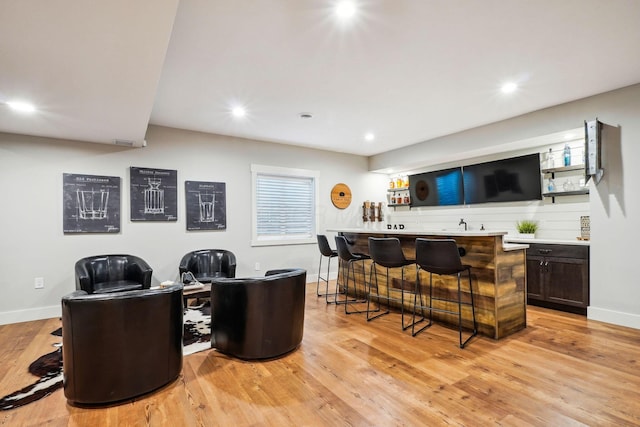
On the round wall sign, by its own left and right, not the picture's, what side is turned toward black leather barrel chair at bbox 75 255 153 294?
right

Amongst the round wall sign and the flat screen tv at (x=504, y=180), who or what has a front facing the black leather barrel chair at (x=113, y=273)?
the flat screen tv

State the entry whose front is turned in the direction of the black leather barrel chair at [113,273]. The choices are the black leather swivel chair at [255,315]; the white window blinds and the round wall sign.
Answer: the black leather swivel chair at [255,315]

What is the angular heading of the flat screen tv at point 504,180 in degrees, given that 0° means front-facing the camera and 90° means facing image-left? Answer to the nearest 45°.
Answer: approximately 45°

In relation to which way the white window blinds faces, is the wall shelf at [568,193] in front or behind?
in front

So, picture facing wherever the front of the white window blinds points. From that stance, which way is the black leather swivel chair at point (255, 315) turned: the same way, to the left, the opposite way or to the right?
the opposite way

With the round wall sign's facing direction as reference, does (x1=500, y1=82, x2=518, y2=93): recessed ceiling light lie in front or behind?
in front

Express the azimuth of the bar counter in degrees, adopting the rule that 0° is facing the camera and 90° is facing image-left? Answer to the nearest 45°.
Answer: approximately 45°

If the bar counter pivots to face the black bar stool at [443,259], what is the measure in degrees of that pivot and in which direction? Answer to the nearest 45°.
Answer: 0° — it already faces it

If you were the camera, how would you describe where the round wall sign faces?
facing the viewer and to the right of the viewer

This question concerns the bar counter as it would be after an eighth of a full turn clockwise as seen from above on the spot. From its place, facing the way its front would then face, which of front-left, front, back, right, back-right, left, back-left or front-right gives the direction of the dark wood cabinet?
back-right

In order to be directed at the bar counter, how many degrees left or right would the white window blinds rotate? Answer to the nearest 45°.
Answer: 0° — it already faces it

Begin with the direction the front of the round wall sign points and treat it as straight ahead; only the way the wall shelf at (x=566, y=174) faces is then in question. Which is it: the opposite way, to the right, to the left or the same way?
to the right

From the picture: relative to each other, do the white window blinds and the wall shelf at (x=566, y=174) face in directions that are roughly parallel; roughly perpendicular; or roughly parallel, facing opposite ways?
roughly perpendicular
